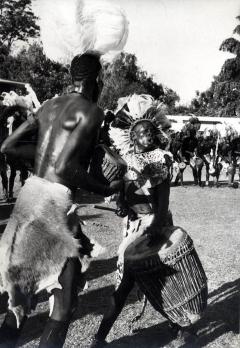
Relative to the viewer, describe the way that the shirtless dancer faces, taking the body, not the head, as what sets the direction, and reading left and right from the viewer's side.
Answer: facing away from the viewer and to the right of the viewer

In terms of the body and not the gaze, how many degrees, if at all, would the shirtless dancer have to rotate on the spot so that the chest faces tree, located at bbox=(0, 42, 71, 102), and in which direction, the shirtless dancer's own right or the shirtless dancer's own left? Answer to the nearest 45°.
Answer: approximately 45° to the shirtless dancer's own left

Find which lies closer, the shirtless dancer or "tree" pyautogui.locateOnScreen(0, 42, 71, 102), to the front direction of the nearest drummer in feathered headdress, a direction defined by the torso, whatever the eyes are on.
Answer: the shirtless dancer

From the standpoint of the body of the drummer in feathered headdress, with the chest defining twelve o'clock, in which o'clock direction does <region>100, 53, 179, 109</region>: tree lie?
The tree is roughly at 6 o'clock from the drummer in feathered headdress.

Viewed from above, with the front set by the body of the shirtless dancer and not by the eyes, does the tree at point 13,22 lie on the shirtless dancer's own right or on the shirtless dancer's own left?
on the shirtless dancer's own left

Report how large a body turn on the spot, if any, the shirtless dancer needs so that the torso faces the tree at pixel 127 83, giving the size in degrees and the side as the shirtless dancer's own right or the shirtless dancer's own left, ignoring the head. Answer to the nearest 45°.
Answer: approximately 45° to the shirtless dancer's own left

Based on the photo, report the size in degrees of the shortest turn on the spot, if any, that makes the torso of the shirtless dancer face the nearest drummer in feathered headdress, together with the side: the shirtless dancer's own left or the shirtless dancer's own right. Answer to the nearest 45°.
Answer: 0° — they already face them

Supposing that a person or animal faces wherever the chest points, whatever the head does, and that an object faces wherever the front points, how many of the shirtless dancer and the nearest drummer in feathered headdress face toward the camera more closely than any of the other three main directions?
1
